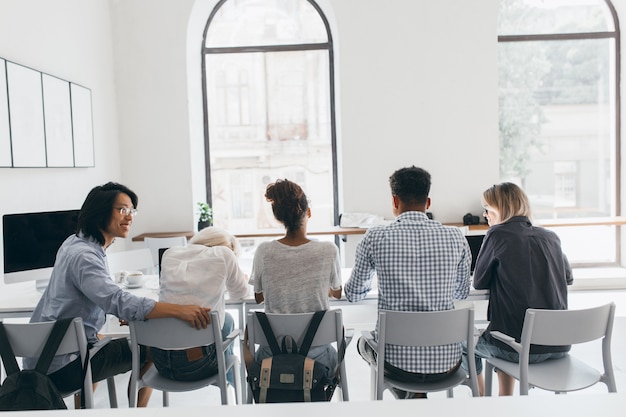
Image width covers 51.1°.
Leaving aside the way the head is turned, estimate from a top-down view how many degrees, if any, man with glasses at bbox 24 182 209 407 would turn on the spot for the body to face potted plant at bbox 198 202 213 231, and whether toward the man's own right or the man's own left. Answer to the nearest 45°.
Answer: approximately 90° to the man's own left

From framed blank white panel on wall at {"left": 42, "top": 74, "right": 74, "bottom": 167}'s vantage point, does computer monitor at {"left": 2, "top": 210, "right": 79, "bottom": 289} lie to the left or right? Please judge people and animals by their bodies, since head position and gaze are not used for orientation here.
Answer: on its right

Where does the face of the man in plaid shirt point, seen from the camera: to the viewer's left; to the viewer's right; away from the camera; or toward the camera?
away from the camera

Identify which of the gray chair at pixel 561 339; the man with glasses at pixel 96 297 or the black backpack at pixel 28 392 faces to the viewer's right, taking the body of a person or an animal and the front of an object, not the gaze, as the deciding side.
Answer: the man with glasses

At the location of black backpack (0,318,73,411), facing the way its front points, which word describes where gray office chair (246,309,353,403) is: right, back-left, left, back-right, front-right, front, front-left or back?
left

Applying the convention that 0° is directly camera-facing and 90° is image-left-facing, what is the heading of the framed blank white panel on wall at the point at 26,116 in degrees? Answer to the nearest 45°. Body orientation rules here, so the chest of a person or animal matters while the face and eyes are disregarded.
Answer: approximately 315°

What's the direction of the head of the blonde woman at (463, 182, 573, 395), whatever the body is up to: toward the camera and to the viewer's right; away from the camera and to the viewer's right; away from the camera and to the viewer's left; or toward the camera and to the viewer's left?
away from the camera and to the viewer's left

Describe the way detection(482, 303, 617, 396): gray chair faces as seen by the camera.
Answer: facing away from the viewer and to the left of the viewer

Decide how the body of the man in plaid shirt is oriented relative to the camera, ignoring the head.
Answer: away from the camera

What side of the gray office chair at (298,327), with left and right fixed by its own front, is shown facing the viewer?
back

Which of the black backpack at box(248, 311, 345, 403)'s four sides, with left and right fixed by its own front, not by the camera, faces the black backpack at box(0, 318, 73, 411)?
right

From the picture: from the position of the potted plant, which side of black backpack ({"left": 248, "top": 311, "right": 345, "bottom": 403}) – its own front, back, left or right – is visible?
back

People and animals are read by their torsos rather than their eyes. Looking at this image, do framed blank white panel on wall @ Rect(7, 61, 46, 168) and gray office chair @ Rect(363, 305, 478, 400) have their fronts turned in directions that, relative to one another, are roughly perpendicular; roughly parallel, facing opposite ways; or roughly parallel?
roughly perpendicular

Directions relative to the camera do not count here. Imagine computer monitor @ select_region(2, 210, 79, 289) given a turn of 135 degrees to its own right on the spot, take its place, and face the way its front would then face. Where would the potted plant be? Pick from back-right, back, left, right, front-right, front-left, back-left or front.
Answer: back-right
